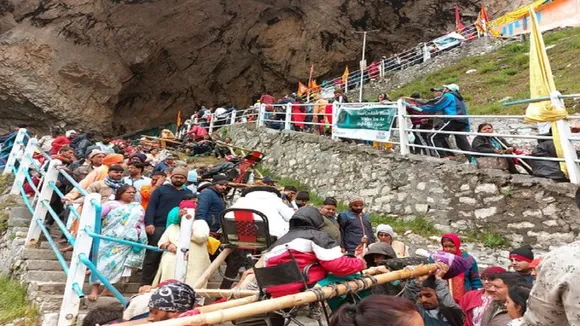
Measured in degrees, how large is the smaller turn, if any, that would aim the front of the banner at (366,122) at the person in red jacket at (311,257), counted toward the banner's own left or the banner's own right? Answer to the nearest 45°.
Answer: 0° — it already faces them

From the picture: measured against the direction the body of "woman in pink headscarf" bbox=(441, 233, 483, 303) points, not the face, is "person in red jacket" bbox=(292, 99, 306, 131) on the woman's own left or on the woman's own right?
on the woman's own right

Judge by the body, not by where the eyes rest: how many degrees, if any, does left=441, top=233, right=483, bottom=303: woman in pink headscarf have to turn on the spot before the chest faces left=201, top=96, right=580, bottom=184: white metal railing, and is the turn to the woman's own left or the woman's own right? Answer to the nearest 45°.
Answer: approximately 135° to the woman's own right

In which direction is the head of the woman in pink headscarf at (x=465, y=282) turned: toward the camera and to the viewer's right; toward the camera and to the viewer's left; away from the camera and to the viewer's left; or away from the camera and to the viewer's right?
toward the camera and to the viewer's left

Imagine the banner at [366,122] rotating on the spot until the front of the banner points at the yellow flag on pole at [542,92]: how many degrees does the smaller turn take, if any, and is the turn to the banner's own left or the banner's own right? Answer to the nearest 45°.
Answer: approximately 45° to the banner's own left

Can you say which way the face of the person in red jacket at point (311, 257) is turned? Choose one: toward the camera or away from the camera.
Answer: away from the camera

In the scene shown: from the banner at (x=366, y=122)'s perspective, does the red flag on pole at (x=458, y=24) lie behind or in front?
behind

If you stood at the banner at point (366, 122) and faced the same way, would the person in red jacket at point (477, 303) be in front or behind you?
in front

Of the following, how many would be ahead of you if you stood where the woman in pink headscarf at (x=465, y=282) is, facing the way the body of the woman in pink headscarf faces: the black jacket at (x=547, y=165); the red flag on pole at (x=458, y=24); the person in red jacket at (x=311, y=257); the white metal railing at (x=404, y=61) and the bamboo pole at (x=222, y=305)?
2

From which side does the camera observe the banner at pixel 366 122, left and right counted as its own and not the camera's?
front

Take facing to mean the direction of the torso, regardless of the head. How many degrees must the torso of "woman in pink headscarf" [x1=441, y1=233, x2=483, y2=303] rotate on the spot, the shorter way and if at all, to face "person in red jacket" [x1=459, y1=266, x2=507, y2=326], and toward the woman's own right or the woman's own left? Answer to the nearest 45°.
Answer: approximately 45° to the woman's own left

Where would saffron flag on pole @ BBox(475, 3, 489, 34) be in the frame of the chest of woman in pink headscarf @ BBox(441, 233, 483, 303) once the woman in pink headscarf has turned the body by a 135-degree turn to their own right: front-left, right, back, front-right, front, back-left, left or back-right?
front

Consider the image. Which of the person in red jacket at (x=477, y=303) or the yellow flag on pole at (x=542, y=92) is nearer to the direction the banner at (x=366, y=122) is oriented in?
the person in red jacket

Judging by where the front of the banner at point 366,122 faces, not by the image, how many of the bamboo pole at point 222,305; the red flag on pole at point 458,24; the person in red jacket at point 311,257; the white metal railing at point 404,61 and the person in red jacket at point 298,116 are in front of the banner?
2
